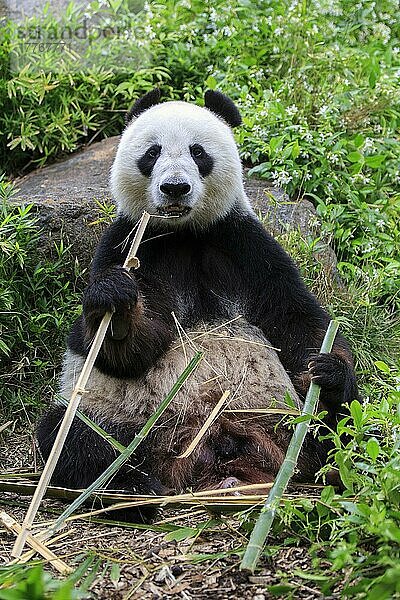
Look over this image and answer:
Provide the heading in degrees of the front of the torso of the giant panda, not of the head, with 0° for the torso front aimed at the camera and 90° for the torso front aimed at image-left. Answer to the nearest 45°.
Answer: approximately 0°

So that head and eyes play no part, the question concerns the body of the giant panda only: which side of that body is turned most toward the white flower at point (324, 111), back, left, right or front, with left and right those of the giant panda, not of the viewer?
back

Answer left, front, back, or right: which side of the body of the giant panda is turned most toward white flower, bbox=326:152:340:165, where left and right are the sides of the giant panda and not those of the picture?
back

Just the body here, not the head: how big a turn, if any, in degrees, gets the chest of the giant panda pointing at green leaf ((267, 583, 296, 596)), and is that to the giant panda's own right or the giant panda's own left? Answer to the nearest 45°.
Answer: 0° — it already faces it

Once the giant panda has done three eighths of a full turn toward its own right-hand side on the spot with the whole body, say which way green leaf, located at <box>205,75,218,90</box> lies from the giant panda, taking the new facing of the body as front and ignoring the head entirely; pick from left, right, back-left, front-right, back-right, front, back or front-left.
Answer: front-right

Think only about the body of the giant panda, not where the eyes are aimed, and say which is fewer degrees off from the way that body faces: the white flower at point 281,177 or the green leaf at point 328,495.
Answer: the green leaf

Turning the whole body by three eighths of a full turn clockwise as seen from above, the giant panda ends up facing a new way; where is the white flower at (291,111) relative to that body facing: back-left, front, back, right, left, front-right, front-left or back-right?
front-right
